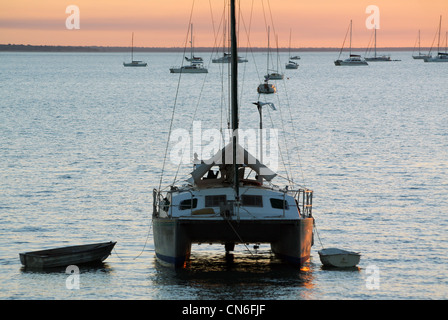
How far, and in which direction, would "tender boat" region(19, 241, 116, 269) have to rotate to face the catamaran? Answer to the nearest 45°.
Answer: approximately 45° to its right

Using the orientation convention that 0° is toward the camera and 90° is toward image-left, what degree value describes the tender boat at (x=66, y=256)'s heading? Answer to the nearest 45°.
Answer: approximately 225°

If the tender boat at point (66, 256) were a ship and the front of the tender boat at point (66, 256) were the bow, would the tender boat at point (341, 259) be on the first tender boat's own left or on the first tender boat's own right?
on the first tender boat's own right

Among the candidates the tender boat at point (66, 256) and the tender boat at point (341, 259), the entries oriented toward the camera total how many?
0

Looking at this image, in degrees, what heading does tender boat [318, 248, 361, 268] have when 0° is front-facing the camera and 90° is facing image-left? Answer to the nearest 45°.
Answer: approximately 135°
